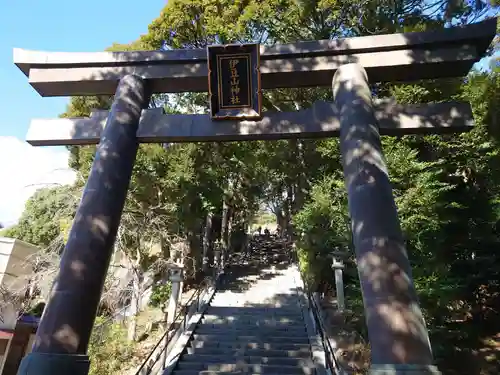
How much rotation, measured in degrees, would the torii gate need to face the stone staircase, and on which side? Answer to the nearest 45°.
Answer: approximately 180°

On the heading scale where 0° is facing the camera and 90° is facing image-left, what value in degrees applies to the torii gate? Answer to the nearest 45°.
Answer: approximately 0°

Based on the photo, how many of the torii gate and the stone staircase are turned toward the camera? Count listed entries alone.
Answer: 2

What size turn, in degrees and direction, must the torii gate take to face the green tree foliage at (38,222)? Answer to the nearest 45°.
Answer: approximately 135° to its right

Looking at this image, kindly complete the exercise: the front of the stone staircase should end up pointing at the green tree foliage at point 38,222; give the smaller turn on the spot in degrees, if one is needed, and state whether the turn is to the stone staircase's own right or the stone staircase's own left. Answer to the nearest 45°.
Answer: approximately 135° to the stone staircase's own right

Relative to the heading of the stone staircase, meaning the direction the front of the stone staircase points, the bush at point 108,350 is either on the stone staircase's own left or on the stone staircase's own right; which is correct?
on the stone staircase's own right
